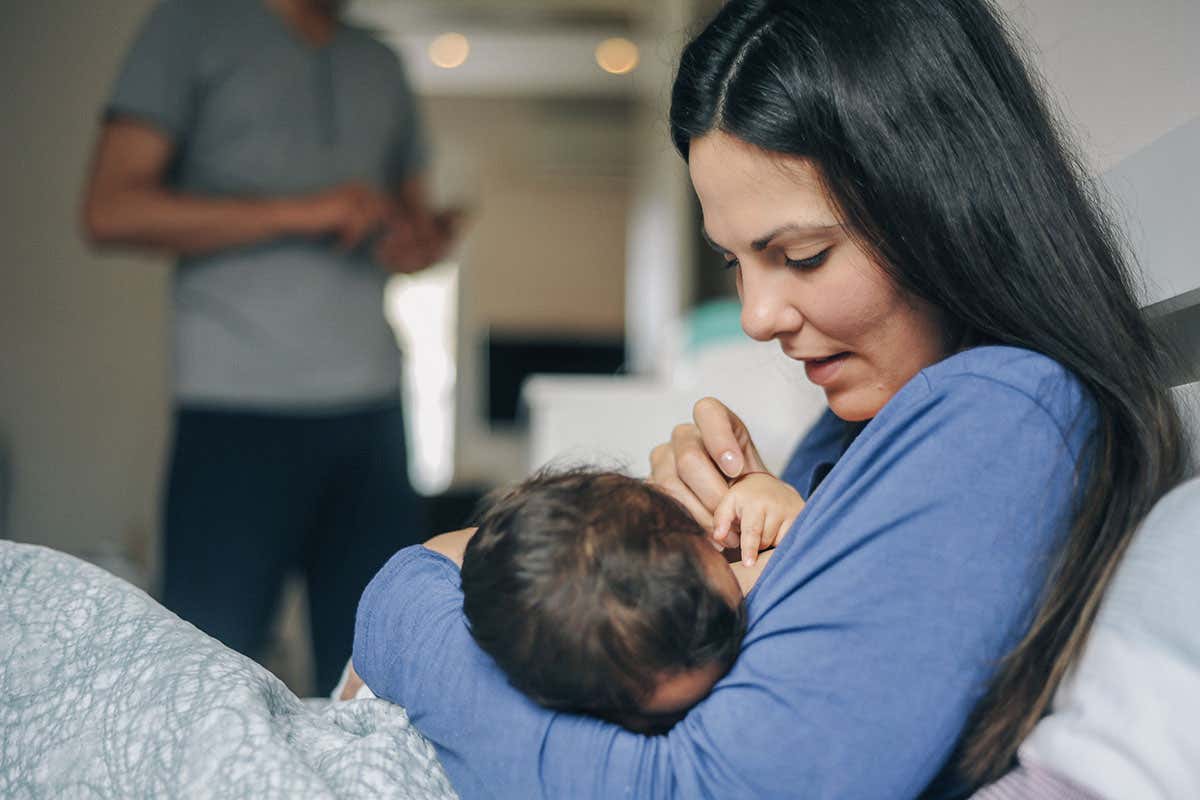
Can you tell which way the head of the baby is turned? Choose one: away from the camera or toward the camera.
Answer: away from the camera

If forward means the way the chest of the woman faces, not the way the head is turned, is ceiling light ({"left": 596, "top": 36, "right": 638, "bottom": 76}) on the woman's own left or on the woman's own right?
on the woman's own right

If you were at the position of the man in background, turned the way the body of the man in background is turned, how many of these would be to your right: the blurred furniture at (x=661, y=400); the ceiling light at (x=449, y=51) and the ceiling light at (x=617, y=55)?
0

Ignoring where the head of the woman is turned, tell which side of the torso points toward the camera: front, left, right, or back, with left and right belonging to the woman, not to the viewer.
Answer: left

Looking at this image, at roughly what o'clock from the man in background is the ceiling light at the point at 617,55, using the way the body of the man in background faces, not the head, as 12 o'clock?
The ceiling light is roughly at 8 o'clock from the man in background.

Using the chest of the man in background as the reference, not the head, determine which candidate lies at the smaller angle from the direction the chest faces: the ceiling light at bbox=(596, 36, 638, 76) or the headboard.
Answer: the headboard

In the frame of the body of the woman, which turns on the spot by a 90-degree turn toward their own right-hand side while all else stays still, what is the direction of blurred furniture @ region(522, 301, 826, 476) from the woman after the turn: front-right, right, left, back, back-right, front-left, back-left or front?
front

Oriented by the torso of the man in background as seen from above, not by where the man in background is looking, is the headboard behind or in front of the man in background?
in front

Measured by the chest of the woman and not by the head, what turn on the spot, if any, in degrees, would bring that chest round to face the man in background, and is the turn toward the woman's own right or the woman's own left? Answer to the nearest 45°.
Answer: approximately 45° to the woman's own right

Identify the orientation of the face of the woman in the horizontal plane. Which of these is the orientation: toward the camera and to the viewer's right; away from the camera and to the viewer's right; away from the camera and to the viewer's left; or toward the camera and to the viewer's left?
toward the camera and to the viewer's left

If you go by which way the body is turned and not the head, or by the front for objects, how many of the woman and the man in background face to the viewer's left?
1
